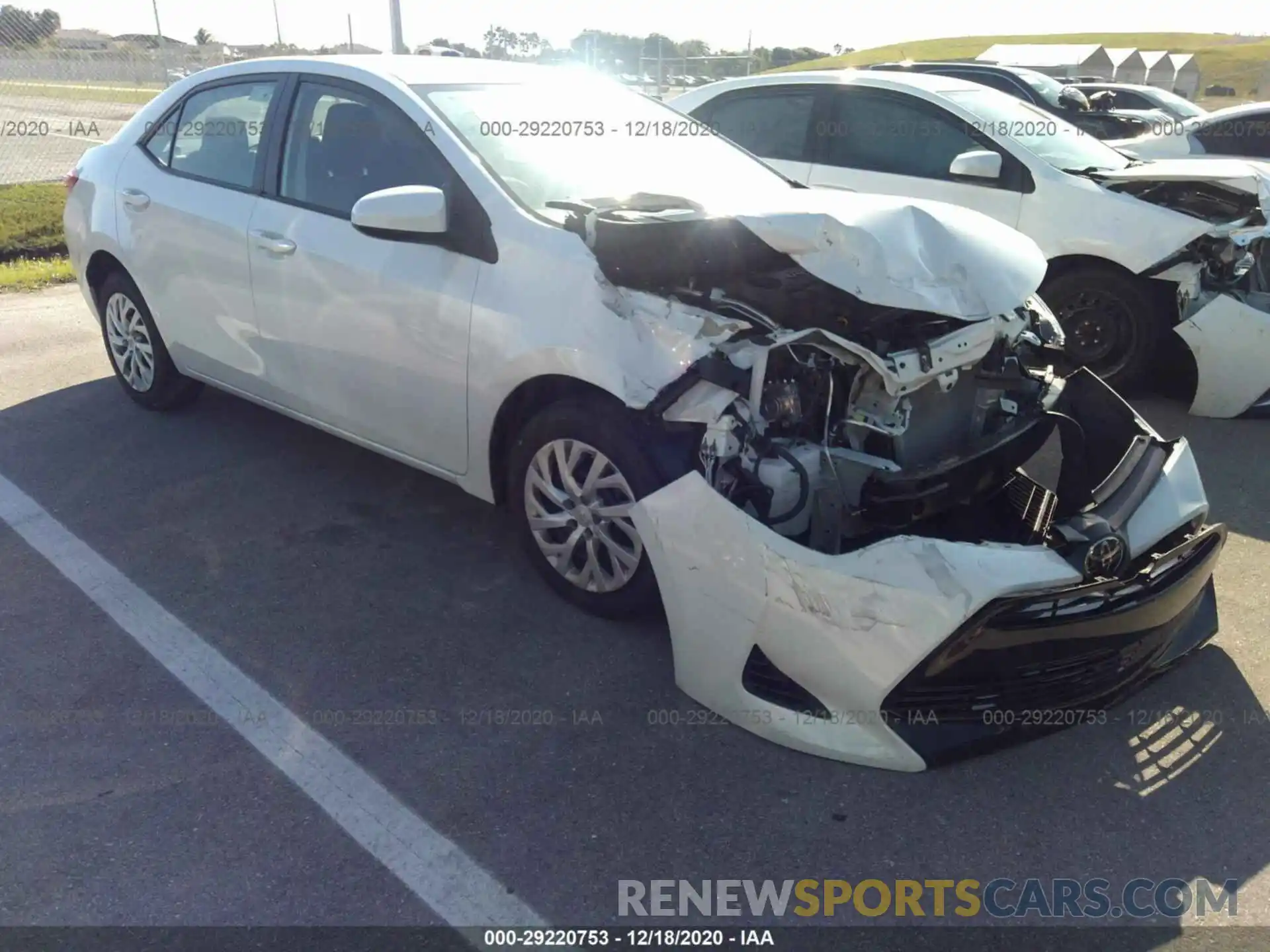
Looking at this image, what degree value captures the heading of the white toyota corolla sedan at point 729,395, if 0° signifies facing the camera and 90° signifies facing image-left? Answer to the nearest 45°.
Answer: approximately 315°

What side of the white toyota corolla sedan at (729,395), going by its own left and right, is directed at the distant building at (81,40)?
back

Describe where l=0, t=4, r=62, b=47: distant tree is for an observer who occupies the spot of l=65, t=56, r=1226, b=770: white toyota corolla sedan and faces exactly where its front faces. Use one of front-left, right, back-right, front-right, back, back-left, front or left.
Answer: back

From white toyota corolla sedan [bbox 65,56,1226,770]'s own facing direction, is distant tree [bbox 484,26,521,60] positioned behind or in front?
behind

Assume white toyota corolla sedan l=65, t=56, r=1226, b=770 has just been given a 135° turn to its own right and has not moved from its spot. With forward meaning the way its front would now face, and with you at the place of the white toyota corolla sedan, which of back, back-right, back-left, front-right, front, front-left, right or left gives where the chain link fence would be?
front-right

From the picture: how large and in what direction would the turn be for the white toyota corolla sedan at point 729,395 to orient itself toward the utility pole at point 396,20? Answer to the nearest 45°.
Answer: approximately 135° to its left
